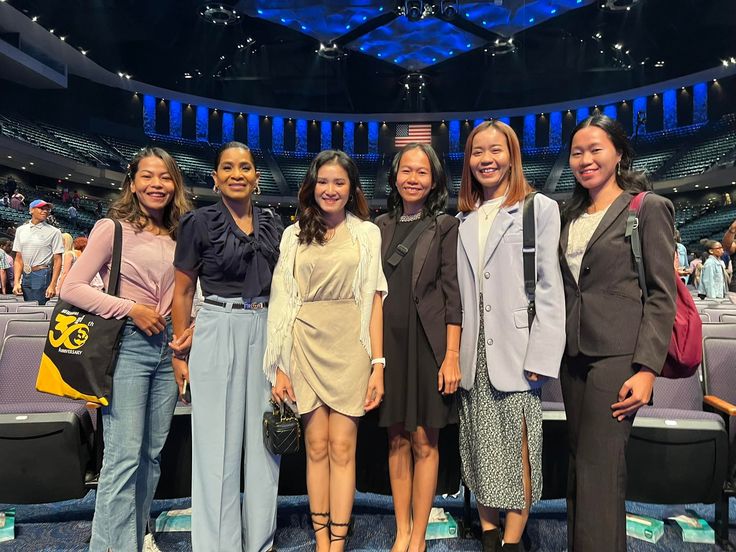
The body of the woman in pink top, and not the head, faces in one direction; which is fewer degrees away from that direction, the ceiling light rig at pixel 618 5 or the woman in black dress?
the woman in black dress

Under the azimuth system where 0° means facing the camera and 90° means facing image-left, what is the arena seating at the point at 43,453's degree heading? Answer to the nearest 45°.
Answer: approximately 0°

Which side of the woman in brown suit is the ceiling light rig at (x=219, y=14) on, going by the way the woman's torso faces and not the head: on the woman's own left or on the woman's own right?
on the woman's own right

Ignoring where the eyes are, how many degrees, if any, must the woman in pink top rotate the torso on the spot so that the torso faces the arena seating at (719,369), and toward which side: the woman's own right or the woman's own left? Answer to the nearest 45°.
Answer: approximately 45° to the woman's own left

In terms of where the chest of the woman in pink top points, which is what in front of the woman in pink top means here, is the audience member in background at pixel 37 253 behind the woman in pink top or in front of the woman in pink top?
behind

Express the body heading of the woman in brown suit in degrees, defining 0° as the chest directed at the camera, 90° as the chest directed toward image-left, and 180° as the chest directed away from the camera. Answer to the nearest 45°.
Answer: approximately 45°

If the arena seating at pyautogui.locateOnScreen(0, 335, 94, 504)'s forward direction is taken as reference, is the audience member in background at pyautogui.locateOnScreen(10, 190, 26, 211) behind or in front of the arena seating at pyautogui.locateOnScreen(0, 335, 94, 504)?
behind

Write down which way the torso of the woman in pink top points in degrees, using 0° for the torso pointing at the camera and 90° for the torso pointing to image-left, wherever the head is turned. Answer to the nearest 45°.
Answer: approximately 315°

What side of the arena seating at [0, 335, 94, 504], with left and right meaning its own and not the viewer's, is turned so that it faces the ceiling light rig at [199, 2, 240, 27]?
back

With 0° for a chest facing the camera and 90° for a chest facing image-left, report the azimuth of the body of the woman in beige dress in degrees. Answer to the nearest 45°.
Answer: approximately 0°

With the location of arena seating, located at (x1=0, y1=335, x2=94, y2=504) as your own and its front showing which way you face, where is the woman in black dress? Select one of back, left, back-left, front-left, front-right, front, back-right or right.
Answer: front-left

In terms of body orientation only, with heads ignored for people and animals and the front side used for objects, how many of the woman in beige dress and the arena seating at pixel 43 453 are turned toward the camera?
2
